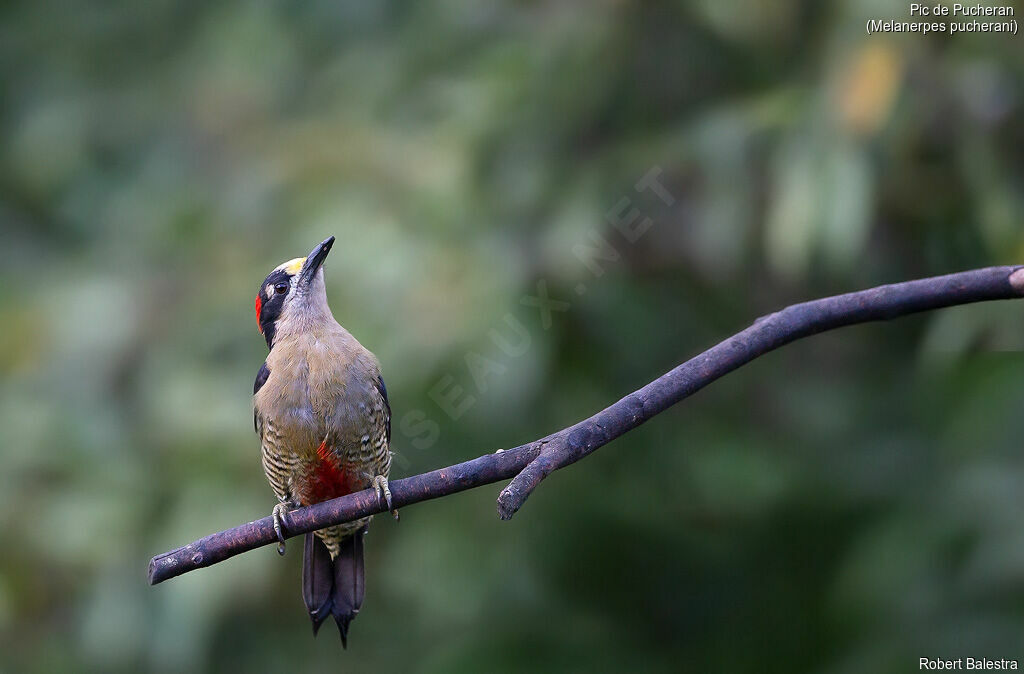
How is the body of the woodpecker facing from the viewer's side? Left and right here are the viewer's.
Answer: facing the viewer
